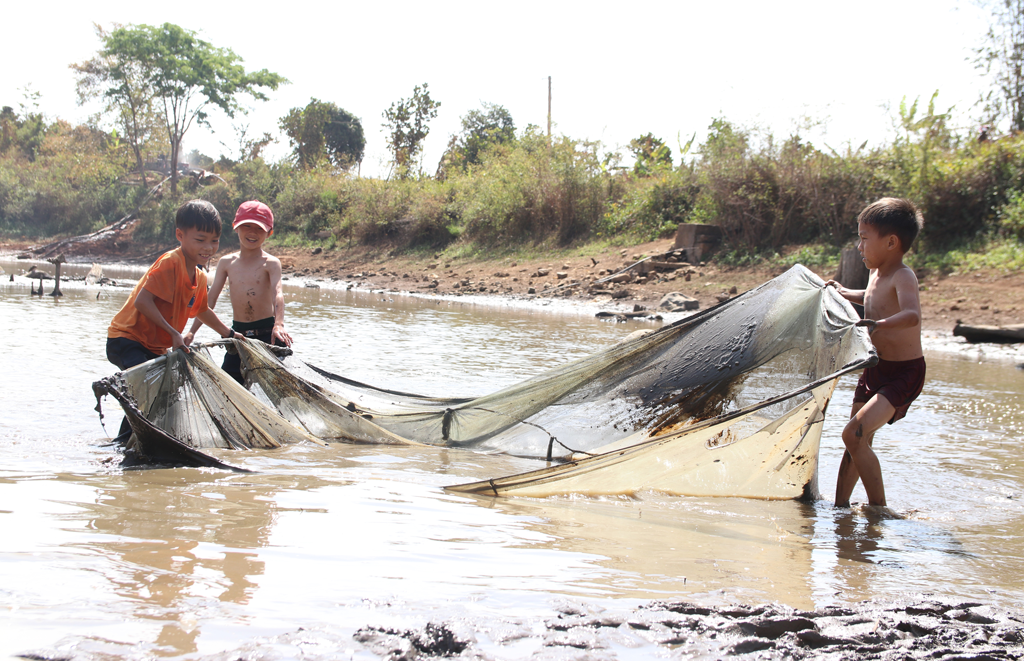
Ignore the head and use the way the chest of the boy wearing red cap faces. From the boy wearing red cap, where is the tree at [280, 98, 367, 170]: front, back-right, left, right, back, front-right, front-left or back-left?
back

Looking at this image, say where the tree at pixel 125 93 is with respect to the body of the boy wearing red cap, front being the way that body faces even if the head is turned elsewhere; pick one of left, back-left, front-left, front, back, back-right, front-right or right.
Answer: back

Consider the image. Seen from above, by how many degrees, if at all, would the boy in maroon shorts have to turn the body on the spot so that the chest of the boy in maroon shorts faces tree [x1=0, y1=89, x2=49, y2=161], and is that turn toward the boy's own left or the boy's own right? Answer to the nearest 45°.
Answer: approximately 45° to the boy's own right

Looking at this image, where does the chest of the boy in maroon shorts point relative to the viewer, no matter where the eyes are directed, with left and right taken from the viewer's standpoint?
facing to the left of the viewer

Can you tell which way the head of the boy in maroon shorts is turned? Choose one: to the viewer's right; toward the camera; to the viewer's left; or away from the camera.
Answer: to the viewer's left

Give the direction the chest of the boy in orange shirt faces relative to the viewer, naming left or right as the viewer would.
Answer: facing the viewer and to the right of the viewer

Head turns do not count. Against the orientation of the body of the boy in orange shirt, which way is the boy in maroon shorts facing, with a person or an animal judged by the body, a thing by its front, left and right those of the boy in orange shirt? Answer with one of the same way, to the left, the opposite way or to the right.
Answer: the opposite way

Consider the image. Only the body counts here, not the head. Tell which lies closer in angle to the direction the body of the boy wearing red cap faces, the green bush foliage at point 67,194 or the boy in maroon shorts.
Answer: the boy in maroon shorts

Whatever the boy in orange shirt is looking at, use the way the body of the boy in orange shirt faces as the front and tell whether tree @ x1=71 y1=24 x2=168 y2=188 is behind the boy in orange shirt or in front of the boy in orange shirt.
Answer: behind

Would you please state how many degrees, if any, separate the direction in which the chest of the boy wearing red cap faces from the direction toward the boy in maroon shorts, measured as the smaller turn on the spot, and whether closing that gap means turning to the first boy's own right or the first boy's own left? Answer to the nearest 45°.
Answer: approximately 45° to the first boy's own left
